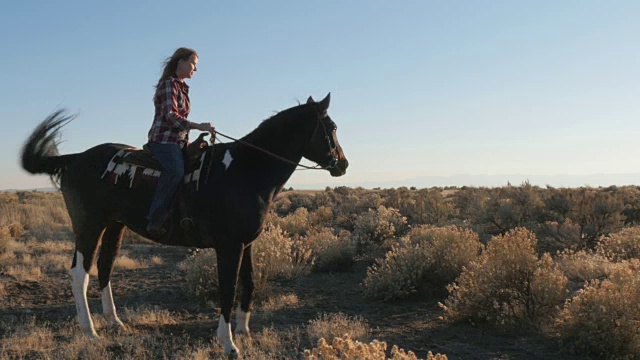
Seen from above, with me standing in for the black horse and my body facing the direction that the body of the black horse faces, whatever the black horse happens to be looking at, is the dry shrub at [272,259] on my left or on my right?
on my left

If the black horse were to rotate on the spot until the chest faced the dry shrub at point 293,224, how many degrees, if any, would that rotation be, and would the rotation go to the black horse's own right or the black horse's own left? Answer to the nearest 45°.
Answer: approximately 90° to the black horse's own left

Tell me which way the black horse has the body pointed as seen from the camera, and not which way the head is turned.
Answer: to the viewer's right

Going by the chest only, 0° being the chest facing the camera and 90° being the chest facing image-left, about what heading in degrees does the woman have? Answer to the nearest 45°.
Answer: approximately 270°

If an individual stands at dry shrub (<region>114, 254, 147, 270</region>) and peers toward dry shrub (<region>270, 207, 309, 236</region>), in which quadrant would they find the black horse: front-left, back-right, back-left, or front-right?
back-right

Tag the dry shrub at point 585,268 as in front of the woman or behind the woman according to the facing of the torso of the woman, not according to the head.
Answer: in front

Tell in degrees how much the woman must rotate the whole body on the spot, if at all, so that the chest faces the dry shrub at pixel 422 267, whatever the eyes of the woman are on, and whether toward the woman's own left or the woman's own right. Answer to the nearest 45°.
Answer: approximately 45° to the woman's own left

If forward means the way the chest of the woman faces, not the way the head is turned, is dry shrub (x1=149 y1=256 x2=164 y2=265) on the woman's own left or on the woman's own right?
on the woman's own left

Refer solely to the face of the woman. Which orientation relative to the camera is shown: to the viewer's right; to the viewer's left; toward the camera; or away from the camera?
to the viewer's right

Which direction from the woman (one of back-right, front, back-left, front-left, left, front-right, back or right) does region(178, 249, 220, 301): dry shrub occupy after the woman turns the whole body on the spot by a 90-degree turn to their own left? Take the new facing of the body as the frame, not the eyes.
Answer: front
